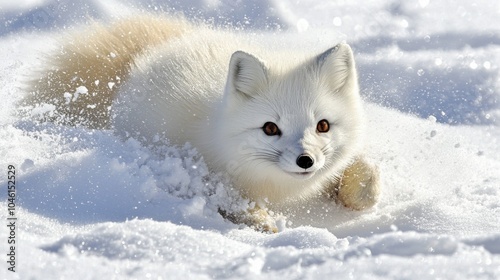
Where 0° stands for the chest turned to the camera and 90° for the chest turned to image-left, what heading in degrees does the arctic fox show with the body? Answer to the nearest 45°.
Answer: approximately 315°
